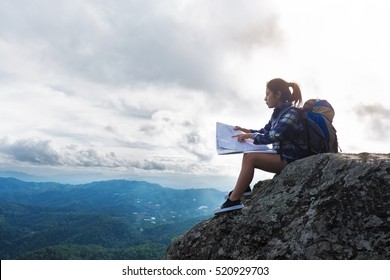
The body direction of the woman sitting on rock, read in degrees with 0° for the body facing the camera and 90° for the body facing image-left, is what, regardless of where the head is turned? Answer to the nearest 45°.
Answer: approximately 90°

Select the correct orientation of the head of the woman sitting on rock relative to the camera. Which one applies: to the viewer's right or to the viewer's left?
to the viewer's left
